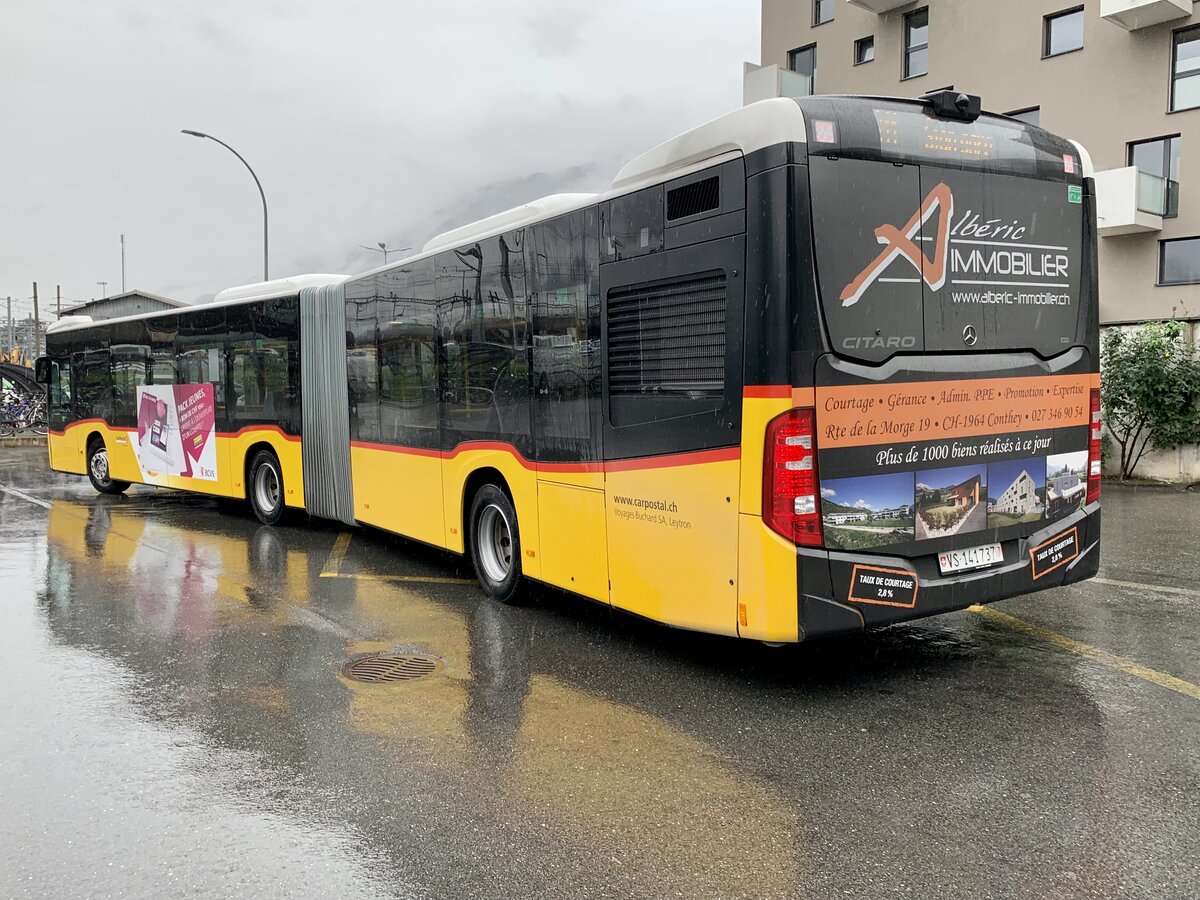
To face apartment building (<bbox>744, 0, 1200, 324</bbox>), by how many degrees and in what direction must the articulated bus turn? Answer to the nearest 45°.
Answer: approximately 90° to its right

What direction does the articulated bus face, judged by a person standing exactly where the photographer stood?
facing away from the viewer and to the left of the viewer
